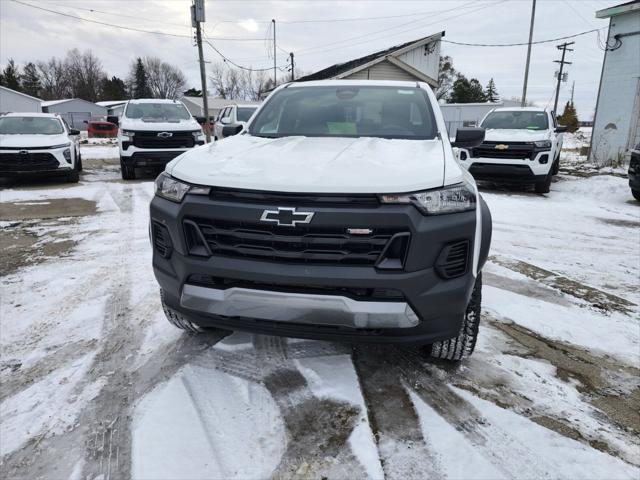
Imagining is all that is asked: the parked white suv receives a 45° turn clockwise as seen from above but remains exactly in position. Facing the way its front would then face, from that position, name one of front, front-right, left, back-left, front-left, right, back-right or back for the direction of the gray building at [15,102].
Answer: back-right

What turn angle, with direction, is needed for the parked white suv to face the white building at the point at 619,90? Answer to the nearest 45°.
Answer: approximately 90° to its left

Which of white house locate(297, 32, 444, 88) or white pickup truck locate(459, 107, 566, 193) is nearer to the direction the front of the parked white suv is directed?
the white pickup truck

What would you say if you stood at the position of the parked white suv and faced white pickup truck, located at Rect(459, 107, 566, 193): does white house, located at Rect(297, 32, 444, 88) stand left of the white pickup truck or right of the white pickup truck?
left

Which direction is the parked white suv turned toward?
toward the camera
